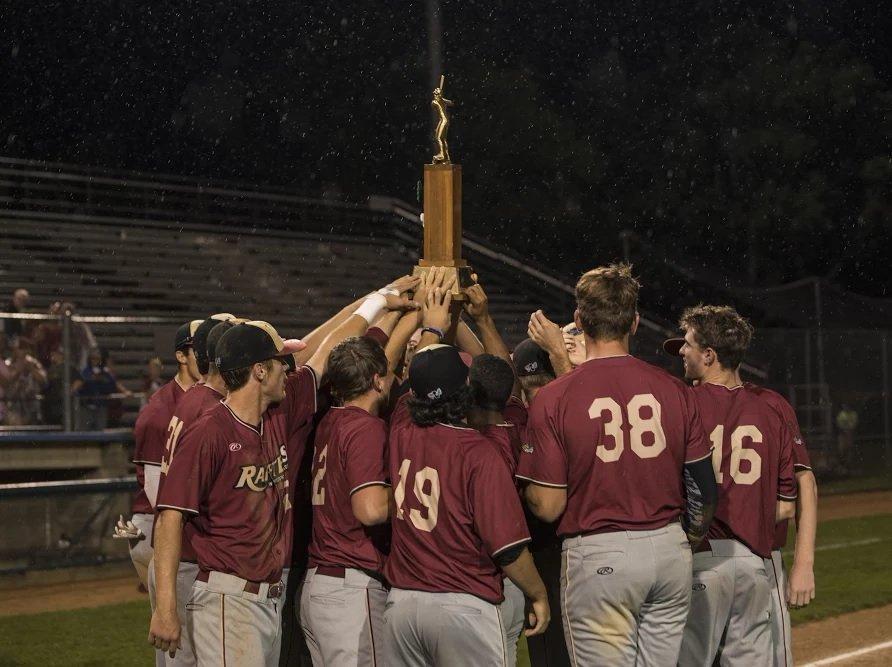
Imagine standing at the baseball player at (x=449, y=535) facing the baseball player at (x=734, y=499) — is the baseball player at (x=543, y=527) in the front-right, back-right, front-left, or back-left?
front-left

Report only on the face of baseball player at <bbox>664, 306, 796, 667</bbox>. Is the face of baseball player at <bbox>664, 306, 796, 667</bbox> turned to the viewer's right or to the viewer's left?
to the viewer's left

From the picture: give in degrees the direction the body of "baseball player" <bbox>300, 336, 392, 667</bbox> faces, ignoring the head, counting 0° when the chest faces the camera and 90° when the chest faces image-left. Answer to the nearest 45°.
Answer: approximately 225°

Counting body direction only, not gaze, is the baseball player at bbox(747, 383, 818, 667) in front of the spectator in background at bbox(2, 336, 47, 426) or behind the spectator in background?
in front

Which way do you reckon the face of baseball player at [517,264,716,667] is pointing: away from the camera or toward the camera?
away from the camera

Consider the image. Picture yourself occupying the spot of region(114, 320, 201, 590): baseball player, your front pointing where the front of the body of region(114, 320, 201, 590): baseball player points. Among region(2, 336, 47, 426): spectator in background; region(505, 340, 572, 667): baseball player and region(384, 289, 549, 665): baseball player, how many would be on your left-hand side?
1

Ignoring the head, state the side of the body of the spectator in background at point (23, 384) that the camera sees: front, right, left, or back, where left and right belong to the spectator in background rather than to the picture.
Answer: front

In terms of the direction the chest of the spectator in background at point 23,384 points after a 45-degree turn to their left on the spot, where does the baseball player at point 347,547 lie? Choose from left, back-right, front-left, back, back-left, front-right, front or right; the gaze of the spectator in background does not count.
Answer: front-right

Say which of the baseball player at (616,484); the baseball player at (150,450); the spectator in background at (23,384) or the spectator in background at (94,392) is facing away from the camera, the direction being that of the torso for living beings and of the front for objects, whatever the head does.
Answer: the baseball player at (616,484)

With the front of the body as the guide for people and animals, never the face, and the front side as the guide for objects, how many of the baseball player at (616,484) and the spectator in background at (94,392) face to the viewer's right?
0

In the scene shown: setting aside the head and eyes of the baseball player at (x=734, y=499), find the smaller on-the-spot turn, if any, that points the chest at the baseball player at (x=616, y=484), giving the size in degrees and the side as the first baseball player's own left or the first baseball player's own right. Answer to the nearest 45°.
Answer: approximately 90° to the first baseball player's own left

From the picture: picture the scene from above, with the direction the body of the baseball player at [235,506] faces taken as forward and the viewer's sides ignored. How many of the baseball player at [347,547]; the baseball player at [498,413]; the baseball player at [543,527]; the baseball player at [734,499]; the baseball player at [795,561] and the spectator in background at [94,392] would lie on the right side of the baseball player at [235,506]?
0

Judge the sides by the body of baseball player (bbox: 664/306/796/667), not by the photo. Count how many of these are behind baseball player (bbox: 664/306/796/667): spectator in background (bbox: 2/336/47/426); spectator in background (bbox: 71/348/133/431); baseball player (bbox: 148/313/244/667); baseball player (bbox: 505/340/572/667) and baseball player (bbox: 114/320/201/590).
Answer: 0

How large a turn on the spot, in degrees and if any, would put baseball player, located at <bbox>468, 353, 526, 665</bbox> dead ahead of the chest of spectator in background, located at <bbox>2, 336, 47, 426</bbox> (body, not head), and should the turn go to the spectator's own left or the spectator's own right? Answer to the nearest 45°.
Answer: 0° — they already face them

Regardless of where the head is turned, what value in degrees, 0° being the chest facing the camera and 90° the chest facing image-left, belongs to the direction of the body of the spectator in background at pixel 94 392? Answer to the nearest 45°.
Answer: approximately 0°

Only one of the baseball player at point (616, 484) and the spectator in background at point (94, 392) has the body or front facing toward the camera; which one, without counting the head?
the spectator in background

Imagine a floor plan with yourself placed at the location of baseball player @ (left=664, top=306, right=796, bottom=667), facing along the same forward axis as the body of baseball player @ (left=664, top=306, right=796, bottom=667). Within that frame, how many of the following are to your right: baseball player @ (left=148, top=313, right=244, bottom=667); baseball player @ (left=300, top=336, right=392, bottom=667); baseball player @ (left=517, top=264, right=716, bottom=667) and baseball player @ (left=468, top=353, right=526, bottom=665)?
0

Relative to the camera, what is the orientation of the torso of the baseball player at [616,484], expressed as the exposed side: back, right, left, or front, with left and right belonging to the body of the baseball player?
back

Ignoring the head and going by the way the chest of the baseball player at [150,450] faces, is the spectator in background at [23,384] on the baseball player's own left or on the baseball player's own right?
on the baseball player's own left

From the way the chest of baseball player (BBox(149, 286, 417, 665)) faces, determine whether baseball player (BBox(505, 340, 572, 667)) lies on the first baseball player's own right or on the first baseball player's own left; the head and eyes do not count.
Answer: on the first baseball player's own left
